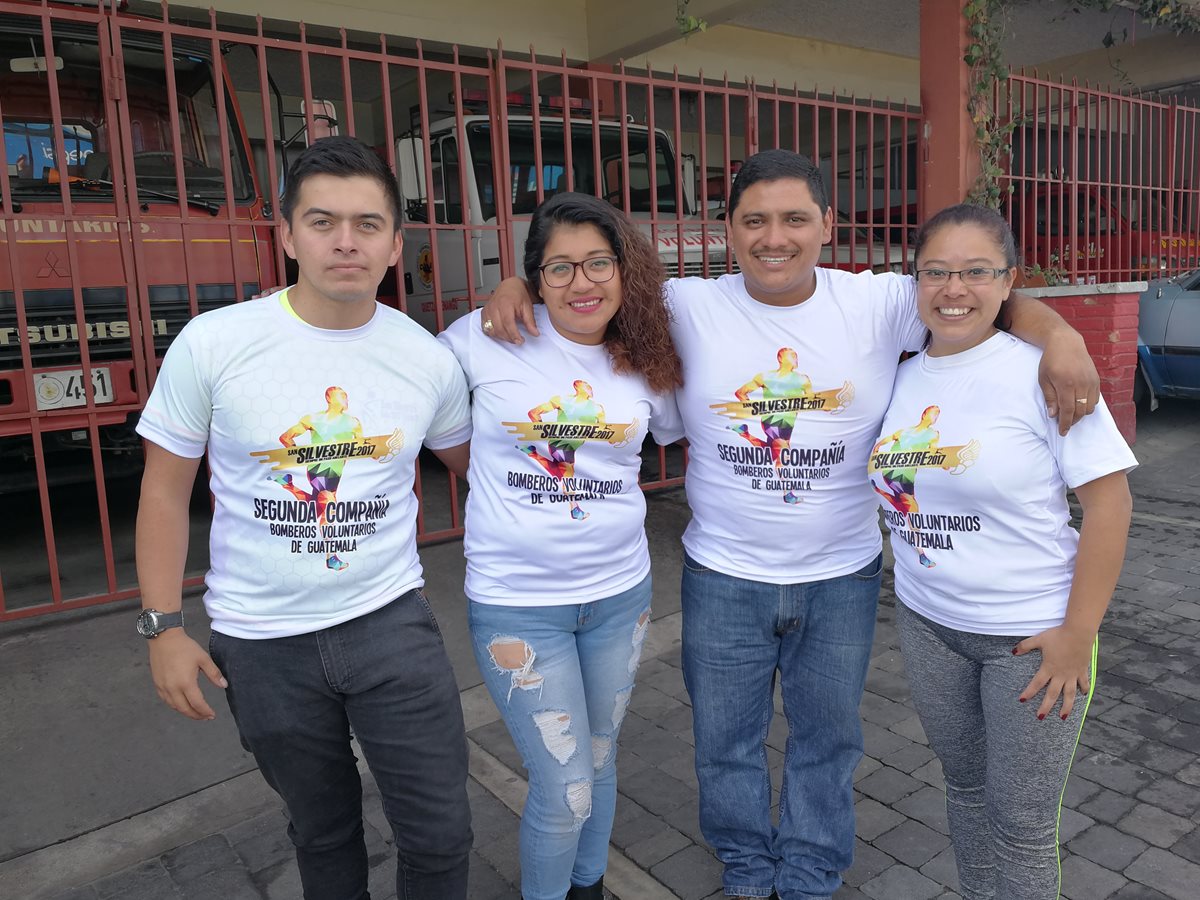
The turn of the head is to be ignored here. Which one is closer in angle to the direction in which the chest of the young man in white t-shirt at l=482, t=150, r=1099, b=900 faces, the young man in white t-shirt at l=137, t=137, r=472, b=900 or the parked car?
the young man in white t-shirt

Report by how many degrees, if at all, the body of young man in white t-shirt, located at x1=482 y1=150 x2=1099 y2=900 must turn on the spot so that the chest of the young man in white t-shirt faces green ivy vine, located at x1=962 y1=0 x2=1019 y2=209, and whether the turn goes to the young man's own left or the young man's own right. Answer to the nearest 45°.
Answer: approximately 180°

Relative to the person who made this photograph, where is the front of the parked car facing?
facing to the left of the viewer

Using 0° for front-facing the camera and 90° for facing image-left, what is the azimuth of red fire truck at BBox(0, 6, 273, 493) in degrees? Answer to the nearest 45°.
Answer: approximately 0°

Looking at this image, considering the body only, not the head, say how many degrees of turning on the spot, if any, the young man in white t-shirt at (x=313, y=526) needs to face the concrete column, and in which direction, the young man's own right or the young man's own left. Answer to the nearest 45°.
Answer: approximately 135° to the young man's own left
